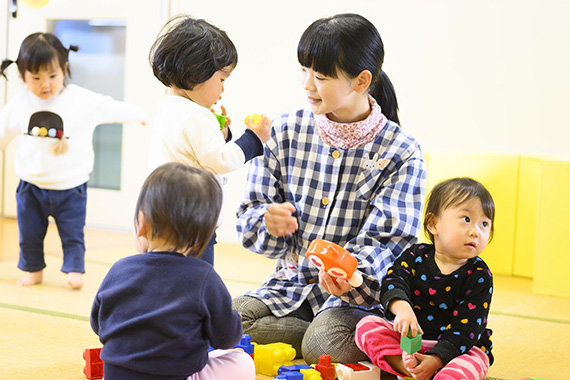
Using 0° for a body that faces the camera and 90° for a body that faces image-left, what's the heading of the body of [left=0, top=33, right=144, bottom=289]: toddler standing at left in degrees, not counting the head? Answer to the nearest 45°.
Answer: approximately 0°

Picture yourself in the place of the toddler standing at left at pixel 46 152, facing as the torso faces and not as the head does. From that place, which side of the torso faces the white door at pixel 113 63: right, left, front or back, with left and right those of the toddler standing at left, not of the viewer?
back

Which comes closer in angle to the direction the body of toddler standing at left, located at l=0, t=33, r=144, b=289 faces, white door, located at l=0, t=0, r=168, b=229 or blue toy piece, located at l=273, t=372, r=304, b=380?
the blue toy piece

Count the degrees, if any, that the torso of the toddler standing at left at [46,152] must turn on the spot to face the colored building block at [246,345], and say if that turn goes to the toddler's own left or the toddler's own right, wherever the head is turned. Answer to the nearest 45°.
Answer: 0° — they already face it

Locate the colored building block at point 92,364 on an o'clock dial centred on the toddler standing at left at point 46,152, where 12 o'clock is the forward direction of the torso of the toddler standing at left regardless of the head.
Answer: The colored building block is roughly at 12 o'clock from the toddler standing at left.
